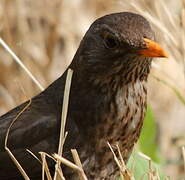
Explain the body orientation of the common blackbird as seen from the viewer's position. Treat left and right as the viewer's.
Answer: facing the viewer and to the right of the viewer
